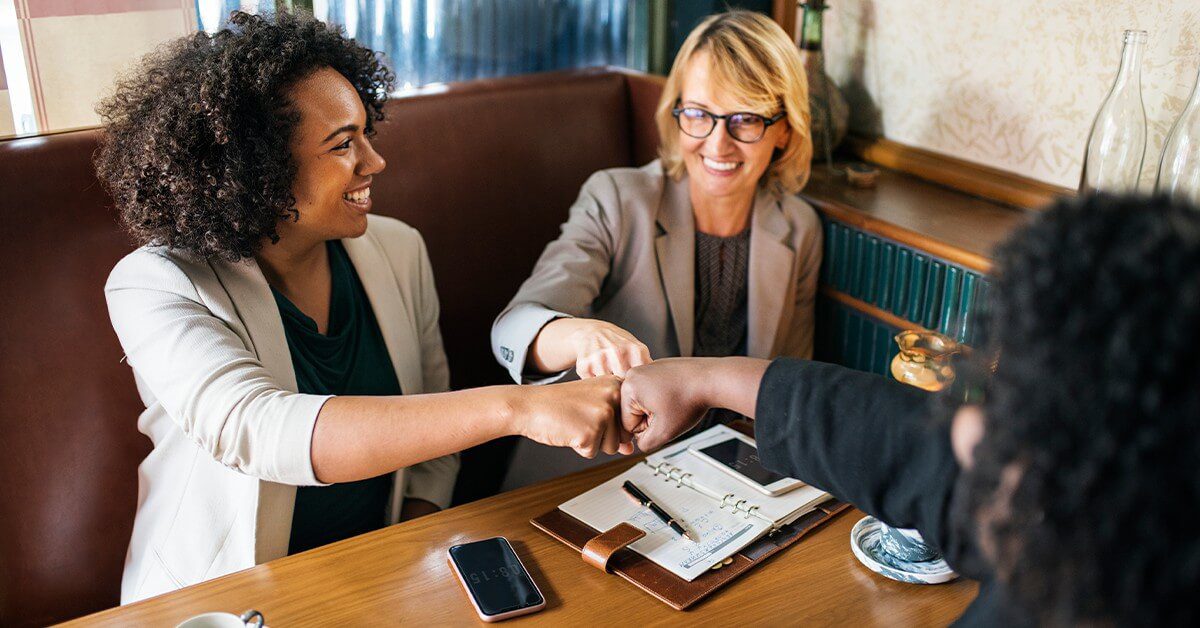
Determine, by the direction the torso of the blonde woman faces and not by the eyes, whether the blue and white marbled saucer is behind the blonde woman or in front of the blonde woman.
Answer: in front

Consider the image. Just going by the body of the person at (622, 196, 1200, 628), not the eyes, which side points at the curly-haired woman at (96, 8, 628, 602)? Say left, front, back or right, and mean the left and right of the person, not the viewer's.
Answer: front

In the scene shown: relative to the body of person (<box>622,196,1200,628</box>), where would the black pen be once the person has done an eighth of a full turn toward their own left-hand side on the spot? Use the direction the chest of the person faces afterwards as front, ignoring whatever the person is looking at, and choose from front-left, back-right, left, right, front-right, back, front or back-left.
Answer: front-right

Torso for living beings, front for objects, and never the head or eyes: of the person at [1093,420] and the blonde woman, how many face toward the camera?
1

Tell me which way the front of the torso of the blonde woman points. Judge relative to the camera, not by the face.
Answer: toward the camera

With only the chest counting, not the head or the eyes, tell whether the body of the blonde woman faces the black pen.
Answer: yes

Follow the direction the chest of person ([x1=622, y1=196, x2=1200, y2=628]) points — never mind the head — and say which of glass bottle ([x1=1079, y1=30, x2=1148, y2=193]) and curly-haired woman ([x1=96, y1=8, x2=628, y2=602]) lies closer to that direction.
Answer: the curly-haired woman

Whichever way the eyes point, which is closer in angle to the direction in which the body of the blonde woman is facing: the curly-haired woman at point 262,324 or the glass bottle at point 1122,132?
the curly-haired woman

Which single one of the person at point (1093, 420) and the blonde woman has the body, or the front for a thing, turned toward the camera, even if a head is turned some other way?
the blonde woman

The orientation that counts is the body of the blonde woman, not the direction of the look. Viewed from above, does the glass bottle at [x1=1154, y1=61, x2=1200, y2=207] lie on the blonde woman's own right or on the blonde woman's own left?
on the blonde woman's own left

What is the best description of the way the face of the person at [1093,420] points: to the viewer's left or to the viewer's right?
to the viewer's left

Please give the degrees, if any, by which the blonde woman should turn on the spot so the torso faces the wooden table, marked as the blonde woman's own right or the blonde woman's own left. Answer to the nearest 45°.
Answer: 0° — they already face it

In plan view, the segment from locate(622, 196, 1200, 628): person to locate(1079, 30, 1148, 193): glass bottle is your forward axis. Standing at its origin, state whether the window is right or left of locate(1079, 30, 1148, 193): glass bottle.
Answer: left

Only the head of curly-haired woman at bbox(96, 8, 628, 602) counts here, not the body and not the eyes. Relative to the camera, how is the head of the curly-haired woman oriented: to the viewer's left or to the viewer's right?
to the viewer's right

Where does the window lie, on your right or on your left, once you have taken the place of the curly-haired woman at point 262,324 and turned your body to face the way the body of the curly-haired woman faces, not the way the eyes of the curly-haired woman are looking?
on your left

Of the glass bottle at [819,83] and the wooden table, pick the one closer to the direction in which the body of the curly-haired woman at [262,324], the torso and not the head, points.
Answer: the wooden table

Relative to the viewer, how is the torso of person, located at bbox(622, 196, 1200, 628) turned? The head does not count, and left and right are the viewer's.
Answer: facing away from the viewer and to the left of the viewer

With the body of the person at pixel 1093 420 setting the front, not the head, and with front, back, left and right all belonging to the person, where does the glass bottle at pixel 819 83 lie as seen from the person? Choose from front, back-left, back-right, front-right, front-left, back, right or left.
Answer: front-right

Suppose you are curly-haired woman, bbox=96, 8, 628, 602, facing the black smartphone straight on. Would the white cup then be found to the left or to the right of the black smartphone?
right
